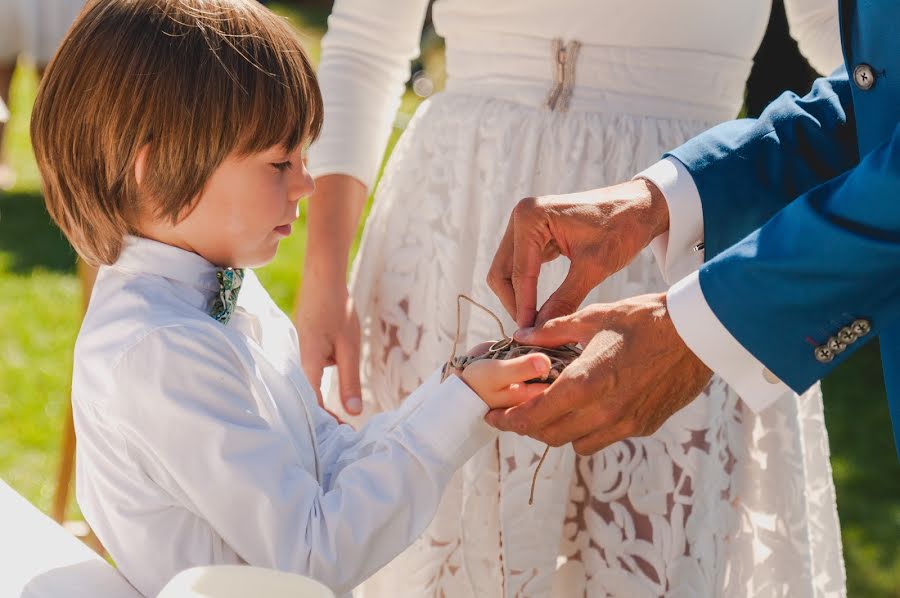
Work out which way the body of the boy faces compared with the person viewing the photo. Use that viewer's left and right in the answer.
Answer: facing to the right of the viewer

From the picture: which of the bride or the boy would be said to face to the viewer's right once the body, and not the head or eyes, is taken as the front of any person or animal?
the boy

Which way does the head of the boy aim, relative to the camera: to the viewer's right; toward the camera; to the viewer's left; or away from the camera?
to the viewer's right

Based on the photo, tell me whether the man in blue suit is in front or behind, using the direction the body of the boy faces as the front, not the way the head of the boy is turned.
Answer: in front

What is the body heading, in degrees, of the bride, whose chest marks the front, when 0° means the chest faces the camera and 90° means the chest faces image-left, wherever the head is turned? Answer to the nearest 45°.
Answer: approximately 0°

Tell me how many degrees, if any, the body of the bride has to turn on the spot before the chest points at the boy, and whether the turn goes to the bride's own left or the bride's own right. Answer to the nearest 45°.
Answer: approximately 45° to the bride's own right

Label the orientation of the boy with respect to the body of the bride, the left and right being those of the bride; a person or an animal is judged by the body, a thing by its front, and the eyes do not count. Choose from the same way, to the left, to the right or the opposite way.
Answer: to the left

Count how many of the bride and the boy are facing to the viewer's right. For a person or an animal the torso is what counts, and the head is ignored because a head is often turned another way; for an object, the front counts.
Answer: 1

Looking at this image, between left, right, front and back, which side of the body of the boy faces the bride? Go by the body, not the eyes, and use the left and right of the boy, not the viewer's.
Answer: front
